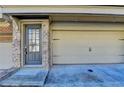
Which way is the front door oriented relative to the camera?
toward the camera
